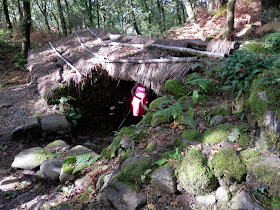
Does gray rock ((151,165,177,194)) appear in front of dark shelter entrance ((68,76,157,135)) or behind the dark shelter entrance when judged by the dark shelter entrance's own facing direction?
in front

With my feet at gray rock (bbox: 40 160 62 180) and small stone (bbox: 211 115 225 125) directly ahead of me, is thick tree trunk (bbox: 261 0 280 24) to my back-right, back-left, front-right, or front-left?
front-left

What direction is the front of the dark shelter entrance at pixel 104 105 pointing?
toward the camera

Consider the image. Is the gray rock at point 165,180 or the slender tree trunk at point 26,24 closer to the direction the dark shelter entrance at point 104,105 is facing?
the gray rock

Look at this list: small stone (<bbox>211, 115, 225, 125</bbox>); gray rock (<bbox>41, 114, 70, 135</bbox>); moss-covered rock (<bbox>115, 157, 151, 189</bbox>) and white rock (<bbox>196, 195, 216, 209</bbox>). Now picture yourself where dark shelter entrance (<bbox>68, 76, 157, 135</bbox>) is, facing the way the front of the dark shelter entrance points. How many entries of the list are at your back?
0

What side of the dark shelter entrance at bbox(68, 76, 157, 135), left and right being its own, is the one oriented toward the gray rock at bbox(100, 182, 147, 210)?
front

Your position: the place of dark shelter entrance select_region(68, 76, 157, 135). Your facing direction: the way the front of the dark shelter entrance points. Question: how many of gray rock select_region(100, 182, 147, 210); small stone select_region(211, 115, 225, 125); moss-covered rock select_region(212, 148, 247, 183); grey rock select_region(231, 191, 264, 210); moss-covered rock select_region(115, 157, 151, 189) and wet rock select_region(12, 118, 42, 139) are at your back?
0

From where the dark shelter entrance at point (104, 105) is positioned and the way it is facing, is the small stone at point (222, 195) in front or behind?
in front

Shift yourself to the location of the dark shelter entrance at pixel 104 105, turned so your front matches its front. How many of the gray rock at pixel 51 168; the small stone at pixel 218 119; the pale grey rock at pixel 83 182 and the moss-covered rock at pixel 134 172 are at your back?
0

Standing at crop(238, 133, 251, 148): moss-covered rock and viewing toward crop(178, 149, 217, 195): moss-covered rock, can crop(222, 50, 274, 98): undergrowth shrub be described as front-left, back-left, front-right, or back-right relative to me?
back-right

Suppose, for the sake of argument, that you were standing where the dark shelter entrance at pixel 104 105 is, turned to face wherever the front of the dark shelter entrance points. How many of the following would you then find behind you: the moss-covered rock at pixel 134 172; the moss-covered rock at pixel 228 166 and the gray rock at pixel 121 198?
0

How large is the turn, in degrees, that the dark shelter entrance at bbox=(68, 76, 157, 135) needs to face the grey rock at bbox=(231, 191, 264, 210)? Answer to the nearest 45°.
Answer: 0° — it already faces it

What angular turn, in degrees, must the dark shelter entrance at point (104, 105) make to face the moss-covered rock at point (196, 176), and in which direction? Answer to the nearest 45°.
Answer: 0° — it already faces it

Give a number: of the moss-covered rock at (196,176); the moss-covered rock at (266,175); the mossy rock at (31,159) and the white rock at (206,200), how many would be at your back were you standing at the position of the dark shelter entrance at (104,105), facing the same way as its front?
0
